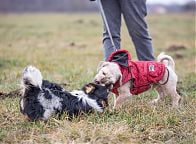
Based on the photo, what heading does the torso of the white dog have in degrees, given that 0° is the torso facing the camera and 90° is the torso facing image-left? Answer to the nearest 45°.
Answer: approximately 90°
